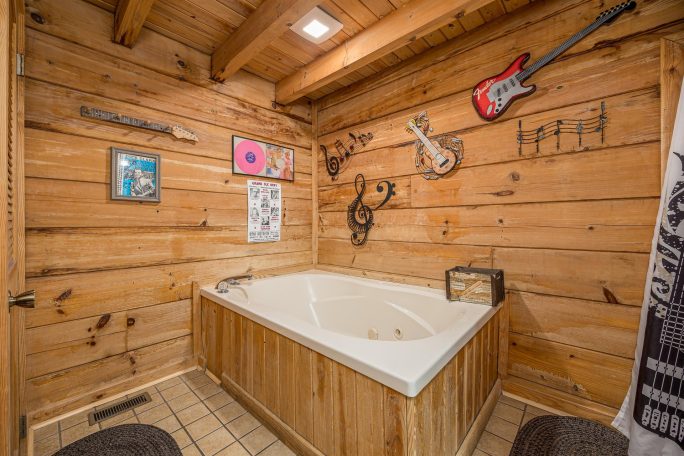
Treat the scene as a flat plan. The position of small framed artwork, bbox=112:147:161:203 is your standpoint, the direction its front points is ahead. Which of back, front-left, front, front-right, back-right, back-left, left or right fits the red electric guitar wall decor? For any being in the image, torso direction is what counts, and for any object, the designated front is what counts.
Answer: front

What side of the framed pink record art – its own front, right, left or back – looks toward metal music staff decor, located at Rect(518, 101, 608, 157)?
front

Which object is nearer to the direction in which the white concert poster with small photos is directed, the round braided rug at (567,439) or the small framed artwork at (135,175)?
the round braided rug

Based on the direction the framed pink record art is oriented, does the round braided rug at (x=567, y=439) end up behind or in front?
in front

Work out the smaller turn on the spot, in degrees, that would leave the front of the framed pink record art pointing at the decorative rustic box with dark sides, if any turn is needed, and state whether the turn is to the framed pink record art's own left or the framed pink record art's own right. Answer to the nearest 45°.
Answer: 0° — it already faces it

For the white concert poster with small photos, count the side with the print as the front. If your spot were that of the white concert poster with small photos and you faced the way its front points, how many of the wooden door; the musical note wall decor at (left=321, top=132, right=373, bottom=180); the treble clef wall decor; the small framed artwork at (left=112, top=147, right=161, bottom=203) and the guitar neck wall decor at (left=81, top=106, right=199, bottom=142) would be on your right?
3

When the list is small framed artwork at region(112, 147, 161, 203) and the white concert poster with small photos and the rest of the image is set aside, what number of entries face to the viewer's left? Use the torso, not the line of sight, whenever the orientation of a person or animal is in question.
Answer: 0

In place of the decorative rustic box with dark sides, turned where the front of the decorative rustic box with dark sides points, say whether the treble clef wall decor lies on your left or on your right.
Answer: on your right

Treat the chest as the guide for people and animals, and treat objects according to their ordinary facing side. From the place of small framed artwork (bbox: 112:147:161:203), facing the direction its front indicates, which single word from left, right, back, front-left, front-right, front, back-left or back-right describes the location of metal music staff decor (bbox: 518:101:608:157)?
front

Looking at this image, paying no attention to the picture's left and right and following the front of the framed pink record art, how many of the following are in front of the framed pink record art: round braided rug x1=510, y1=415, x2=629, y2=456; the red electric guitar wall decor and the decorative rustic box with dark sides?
3

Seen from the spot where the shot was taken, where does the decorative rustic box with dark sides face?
facing the viewer and to the left of the viewer

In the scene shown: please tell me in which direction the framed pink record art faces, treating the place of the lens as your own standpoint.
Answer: facing the viewer and to the right of the viewer

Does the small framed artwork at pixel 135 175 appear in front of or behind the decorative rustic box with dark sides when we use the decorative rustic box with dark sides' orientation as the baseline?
in front
